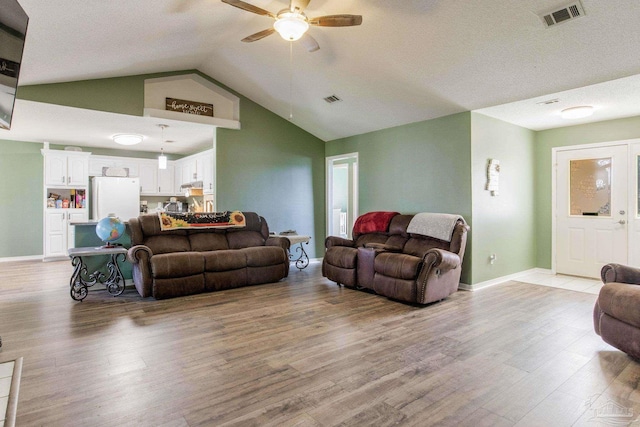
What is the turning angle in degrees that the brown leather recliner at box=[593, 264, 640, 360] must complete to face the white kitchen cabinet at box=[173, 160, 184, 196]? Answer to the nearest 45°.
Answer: approximately 45° to its right

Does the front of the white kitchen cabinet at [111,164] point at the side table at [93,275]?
yes

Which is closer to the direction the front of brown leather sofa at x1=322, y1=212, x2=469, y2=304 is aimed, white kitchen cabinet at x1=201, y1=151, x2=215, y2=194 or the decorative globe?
the decorative globe

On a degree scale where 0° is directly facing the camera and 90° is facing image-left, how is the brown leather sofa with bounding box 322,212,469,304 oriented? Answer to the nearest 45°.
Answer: approximately 45°

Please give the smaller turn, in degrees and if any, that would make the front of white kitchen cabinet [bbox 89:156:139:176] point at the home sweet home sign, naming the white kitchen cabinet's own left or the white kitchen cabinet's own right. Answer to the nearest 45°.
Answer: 0° — it already faces it

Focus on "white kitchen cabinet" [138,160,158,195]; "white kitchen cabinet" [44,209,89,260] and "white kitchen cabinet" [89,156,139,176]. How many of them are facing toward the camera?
3

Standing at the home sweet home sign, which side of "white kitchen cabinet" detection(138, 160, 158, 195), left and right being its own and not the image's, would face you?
front

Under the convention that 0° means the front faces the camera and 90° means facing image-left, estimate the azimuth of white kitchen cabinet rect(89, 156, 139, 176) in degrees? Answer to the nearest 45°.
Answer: approximately 0°

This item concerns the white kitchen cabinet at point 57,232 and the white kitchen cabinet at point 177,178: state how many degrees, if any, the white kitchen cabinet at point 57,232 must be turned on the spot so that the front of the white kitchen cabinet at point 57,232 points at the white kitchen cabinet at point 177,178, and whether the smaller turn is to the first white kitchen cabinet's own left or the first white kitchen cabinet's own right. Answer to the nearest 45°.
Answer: approximately 90° to the first white kitchen cabinet's own left

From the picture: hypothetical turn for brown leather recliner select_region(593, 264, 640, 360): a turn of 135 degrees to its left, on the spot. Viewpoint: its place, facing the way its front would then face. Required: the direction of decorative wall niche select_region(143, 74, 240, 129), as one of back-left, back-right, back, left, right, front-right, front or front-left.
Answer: back

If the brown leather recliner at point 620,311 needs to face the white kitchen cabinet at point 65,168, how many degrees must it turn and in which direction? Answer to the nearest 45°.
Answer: approximately 45° to its right

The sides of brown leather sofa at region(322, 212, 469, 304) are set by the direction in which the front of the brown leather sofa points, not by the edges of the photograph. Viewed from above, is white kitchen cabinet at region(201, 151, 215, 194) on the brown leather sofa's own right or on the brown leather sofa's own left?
on the brown leather sofa's own right

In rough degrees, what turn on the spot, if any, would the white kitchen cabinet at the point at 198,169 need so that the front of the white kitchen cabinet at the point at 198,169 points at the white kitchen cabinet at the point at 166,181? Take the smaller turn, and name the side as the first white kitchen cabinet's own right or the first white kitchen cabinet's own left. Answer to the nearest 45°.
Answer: approximately 90° to the first white kitchen cabinet's own right

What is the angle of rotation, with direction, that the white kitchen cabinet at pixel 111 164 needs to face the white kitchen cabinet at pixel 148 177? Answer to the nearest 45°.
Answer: approximately 90° to its left

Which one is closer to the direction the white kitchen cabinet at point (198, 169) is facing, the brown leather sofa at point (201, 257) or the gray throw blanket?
the brown leather sofa

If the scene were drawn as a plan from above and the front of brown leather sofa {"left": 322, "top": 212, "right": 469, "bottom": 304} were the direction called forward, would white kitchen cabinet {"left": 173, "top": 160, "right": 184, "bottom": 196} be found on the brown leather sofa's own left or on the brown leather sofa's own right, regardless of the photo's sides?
on the brown leather sofa's own right
